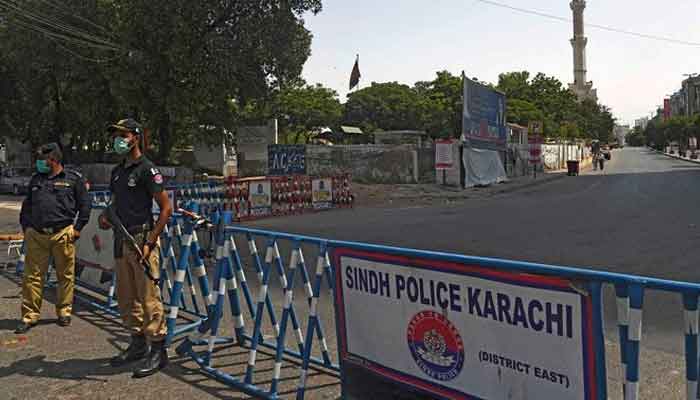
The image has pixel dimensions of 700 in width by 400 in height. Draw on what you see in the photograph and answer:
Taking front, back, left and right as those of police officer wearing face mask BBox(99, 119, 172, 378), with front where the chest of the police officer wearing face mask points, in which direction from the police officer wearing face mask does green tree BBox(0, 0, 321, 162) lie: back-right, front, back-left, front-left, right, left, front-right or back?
back-right

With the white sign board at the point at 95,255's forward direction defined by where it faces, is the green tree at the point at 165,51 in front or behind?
behind

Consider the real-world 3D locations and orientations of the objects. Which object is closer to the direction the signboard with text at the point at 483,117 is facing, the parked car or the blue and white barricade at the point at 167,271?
the blue and white barricade

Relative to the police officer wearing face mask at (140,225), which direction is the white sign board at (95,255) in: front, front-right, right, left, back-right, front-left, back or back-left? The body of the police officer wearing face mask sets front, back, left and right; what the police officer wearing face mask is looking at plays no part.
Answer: back-right

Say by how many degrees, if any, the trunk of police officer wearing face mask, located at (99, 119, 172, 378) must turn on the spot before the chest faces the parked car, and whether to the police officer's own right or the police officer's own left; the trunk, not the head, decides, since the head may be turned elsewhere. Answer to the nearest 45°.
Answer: approximately 135° to the police officer's own right

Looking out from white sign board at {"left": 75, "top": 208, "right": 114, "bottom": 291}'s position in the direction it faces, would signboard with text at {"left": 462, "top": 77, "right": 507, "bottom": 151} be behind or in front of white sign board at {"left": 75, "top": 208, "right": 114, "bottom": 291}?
behind

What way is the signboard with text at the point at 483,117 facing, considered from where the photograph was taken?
facing the viewer and to the right of the viewer

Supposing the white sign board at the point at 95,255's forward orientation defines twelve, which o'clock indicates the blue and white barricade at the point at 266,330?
The blue and white barricade is roughly at 10 o'clock from the white sign board.

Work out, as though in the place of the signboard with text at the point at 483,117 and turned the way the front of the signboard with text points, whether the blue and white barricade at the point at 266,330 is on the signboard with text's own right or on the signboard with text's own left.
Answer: on the signboard with text's own right

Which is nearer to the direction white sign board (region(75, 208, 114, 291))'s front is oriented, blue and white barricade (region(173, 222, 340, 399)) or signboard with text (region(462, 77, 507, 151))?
the blue and white barricade

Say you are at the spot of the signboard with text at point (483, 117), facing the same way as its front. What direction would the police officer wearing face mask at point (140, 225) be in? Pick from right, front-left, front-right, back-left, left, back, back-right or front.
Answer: front-right

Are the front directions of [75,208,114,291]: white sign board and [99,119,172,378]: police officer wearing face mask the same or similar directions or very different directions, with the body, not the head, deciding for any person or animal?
same or similar directions

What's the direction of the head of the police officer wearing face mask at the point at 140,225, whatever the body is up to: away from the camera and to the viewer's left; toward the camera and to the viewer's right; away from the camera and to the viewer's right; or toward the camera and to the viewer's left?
toward the camera and to the viewer's left

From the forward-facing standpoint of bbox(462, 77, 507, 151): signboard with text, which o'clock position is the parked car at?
The parked car is roughly at 4 o'clock from the signboard with text.

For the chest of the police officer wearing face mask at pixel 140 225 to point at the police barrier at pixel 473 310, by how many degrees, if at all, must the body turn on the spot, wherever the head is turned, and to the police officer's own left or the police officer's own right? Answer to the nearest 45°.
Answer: approximately 90° to the police officer's own left

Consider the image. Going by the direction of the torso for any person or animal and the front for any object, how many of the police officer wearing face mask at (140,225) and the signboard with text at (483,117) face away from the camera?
0

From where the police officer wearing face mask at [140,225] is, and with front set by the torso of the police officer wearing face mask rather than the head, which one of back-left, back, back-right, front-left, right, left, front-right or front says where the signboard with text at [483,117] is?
back

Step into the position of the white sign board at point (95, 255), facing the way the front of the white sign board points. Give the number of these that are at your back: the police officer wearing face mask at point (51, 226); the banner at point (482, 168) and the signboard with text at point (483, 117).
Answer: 2

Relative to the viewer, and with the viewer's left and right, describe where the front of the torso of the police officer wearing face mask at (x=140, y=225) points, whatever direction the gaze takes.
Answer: facing the viewer and to the left of the viewer

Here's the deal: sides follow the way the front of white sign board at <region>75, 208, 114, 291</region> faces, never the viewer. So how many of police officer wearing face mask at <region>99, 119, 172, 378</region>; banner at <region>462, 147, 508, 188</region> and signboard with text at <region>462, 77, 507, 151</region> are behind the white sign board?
2
